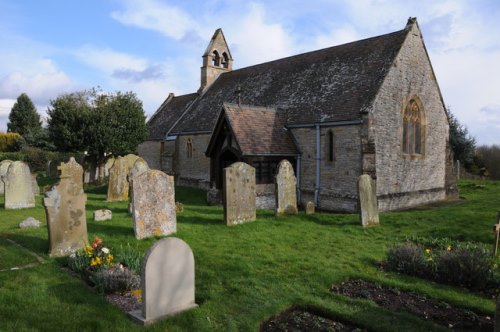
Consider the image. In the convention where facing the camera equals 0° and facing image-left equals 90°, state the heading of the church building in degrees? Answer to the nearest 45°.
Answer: approximately 45°

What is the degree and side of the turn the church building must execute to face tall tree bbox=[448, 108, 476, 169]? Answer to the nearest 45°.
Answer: approximately 180°

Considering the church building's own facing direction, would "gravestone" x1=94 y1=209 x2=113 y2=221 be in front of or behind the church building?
in front

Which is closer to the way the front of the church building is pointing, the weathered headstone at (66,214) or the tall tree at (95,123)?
the weathered headstone

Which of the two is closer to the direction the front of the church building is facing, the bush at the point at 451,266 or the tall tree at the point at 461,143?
the bush

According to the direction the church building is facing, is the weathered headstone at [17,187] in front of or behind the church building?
in front

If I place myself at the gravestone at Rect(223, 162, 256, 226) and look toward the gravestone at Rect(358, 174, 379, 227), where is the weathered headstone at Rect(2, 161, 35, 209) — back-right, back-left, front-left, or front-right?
back-left

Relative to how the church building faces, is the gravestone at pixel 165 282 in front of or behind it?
in front

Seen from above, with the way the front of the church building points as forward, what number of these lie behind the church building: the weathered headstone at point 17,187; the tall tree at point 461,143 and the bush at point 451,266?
1

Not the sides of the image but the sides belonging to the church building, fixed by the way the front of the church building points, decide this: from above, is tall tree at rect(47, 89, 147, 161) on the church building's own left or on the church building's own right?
on the church building's own right

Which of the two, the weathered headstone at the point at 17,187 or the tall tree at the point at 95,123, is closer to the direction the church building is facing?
the weathered headstone

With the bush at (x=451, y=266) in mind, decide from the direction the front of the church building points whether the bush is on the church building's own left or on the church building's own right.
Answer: on the church building's own left
